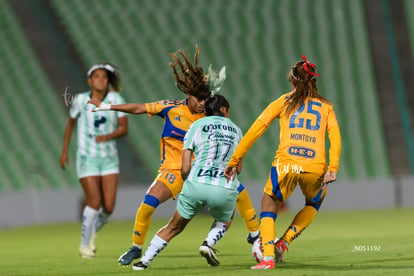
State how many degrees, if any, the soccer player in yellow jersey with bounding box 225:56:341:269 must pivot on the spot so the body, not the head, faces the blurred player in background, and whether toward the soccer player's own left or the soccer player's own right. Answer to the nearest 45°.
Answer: approximately 45° to the soccer player's own left

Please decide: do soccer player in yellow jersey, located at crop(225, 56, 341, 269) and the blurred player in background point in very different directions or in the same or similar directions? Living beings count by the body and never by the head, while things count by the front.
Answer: very different directions

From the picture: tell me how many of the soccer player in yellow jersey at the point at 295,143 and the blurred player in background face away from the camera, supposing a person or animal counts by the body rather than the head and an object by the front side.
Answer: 1

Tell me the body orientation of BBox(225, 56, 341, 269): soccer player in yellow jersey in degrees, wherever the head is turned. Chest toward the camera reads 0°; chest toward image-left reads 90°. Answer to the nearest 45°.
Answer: approximately 180°
